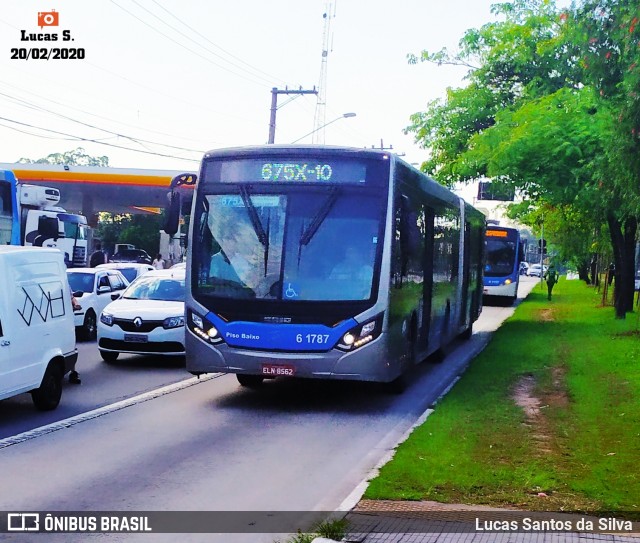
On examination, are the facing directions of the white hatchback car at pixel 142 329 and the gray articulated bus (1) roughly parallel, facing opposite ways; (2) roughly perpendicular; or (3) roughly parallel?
roughly parallel

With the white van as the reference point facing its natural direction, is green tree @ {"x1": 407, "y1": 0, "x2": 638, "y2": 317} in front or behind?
behind

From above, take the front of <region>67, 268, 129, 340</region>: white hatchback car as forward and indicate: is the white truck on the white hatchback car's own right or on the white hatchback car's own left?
on the white hatchback car's own right

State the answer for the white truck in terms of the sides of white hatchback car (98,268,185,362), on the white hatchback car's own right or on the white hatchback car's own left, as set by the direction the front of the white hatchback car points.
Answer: on the white hatchback car's own right

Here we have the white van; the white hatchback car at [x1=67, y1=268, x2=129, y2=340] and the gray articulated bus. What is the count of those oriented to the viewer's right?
0

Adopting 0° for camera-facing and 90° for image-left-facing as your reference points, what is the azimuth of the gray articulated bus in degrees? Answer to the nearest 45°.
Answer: approximately 45°

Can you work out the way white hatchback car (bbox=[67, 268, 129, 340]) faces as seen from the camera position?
facing the viewer and to the left of the viewer

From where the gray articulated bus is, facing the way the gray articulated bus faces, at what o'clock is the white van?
The white van is roughly at 1 o'clock from the gray articulated bus.

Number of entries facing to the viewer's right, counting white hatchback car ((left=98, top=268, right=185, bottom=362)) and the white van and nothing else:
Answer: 0
